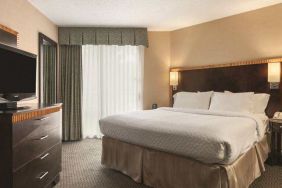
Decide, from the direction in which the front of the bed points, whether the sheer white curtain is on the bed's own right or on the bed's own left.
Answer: on the bed's own right

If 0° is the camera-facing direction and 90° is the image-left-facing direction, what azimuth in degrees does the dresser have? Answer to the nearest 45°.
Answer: approximately 315°

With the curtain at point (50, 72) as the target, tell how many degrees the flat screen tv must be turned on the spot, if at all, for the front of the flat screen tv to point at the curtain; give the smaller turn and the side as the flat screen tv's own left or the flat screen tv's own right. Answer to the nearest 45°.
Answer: approximately 135° to the flat screen tv's own left

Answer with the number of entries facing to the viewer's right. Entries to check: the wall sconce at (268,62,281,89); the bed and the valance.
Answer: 0

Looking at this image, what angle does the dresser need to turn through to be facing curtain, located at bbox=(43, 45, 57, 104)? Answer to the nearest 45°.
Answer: approximately 135° to its left

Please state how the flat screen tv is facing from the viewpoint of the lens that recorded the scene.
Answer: facing the viewer and to the right of the viewer

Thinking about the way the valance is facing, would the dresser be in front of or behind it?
in front

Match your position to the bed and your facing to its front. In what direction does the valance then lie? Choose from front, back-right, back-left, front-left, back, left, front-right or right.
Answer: right

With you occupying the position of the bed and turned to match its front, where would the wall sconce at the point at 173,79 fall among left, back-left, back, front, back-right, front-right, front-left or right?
back-right

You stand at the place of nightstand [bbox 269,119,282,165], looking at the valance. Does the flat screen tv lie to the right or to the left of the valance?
left

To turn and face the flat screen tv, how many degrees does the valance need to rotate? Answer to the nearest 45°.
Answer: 0° — it already faces it

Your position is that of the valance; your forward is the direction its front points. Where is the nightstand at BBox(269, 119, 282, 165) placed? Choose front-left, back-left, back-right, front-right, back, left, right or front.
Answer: front-left

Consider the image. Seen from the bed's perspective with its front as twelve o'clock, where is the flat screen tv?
The flat screen tv is roughly at 1 o'clock from the bed.

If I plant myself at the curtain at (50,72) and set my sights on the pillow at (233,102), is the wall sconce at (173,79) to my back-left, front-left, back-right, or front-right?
front-left

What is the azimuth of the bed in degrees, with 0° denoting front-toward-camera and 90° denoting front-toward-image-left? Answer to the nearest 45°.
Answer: approximately 45°

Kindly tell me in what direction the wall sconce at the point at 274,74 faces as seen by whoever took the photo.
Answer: facing the viewer and to the left of the viewer

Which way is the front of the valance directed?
toward the camera
